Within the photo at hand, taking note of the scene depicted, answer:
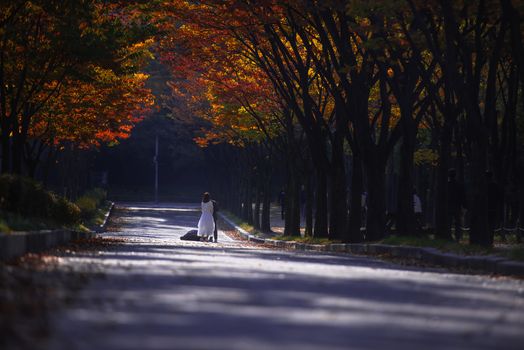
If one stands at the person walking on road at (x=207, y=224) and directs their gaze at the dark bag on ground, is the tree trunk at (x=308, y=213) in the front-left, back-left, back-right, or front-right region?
back-right

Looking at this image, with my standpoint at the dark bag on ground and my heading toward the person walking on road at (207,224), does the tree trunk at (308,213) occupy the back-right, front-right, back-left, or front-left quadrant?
front-left

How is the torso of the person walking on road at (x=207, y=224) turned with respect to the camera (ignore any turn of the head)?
away from the camera

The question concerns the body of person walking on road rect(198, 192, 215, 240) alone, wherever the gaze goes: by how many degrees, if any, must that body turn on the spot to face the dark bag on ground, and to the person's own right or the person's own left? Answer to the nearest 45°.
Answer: approximately 45° to the person's own left

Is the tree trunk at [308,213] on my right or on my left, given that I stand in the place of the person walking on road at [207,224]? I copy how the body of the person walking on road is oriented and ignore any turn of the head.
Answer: on my right
